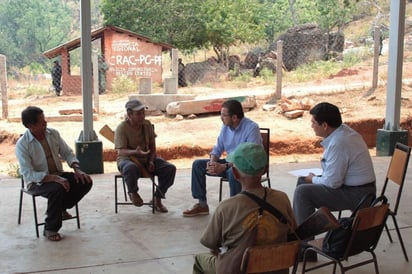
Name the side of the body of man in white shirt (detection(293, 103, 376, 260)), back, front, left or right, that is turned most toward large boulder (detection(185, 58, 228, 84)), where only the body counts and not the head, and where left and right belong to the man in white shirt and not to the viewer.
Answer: right

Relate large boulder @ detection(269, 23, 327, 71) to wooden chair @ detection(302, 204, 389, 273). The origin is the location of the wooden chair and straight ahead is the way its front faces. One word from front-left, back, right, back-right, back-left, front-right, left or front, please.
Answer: front-right

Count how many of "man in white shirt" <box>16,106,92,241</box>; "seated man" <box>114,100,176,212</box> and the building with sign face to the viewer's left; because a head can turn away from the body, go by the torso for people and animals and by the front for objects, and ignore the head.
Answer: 0

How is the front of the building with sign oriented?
toward the camera

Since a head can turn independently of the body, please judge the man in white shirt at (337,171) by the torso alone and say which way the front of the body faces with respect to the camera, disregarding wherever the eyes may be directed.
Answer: to the viewer's left

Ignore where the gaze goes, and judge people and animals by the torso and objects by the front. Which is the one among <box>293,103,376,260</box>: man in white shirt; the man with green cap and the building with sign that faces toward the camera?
the building with sign

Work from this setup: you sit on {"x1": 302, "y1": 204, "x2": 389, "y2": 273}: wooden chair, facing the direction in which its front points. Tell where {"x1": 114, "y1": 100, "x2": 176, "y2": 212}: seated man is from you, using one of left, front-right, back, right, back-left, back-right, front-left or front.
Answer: front

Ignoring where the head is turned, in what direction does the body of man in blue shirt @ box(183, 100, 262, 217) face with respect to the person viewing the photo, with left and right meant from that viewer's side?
facing the viewer and to the left of the viewer

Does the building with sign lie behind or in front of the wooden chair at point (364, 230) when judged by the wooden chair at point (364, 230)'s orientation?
in front

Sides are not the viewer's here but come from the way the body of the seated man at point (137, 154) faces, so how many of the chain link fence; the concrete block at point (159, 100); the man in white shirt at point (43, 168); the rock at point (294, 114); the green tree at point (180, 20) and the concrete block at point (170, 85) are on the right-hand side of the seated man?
1

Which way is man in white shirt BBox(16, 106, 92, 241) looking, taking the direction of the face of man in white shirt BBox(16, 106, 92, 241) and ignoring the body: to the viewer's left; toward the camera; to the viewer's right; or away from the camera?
to the viewer's right

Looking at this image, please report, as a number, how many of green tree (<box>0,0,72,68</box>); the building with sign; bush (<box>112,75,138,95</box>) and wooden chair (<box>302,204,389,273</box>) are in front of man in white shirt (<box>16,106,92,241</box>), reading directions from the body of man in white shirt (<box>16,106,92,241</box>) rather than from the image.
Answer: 1

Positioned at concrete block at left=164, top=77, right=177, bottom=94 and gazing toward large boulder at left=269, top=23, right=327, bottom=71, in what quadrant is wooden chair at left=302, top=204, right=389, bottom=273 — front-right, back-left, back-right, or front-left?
back-right

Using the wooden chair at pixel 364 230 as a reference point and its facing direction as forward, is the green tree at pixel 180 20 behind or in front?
in front

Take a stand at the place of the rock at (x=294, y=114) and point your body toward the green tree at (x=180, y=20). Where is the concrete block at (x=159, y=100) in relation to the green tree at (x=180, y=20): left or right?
left

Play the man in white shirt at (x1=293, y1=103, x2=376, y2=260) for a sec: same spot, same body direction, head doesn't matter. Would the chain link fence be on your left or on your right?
on your right
